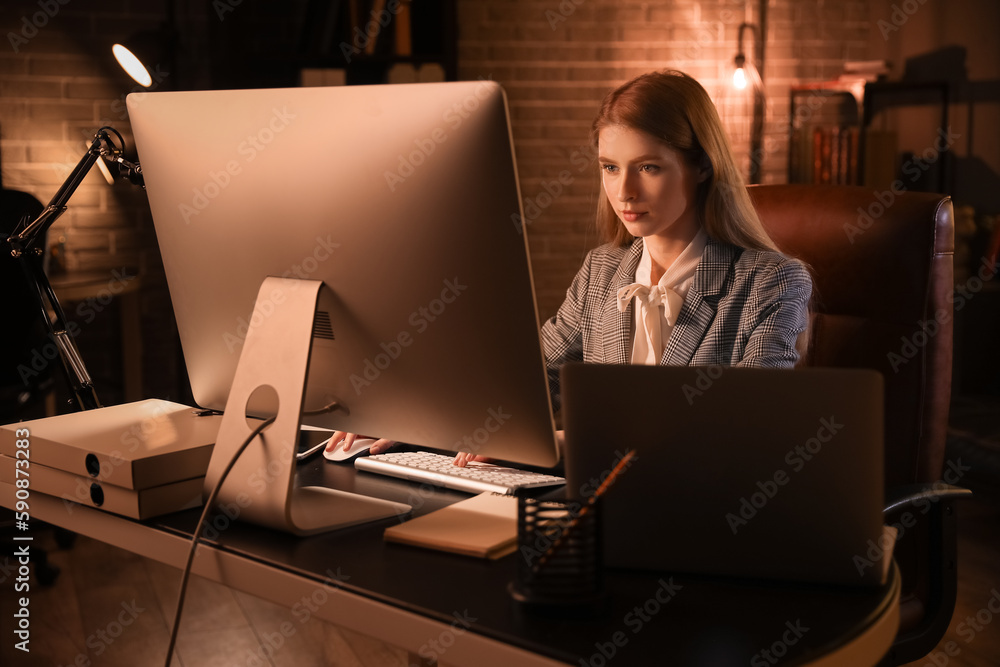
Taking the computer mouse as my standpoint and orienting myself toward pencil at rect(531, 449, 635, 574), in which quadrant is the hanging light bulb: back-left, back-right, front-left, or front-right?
back-left

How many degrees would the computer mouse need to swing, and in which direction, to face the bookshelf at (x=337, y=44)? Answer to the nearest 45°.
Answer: approximately 135° to its right

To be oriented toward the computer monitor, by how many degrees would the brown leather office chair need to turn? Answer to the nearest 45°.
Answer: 0° — it already faces it

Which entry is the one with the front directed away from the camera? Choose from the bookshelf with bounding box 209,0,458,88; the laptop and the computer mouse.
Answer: the laptop

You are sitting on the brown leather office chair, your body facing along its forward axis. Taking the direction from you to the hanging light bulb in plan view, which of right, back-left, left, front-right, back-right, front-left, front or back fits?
back-right

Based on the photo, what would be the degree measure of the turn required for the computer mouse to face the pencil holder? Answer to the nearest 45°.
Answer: approximately 45° to its left

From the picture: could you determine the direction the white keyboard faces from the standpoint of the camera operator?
facing away from the viewer and to the right of the viewer
